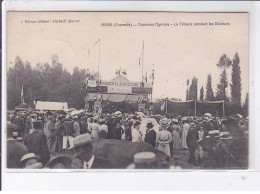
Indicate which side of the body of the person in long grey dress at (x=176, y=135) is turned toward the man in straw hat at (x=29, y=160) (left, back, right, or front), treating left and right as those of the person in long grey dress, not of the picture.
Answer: left

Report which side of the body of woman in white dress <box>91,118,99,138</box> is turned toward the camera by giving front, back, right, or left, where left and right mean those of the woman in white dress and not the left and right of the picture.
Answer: back

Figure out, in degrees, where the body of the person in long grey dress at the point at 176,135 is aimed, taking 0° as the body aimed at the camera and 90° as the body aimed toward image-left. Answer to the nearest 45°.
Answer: approximately 180°

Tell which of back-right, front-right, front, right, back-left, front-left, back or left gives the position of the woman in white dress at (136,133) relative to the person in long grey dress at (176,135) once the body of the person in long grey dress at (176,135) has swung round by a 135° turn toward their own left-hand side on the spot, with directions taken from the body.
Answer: front-right
